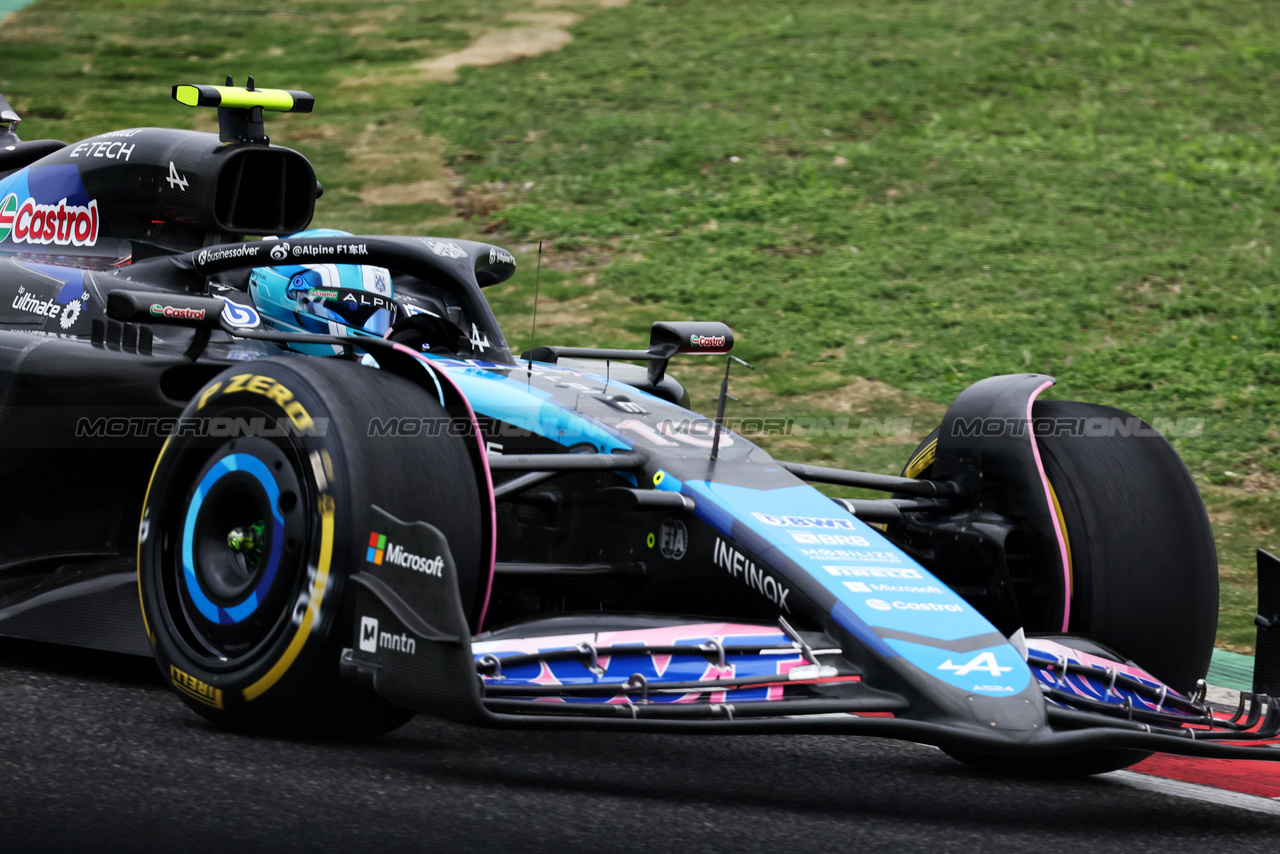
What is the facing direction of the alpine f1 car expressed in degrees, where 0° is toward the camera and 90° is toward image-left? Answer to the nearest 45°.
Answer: approximately 315°
